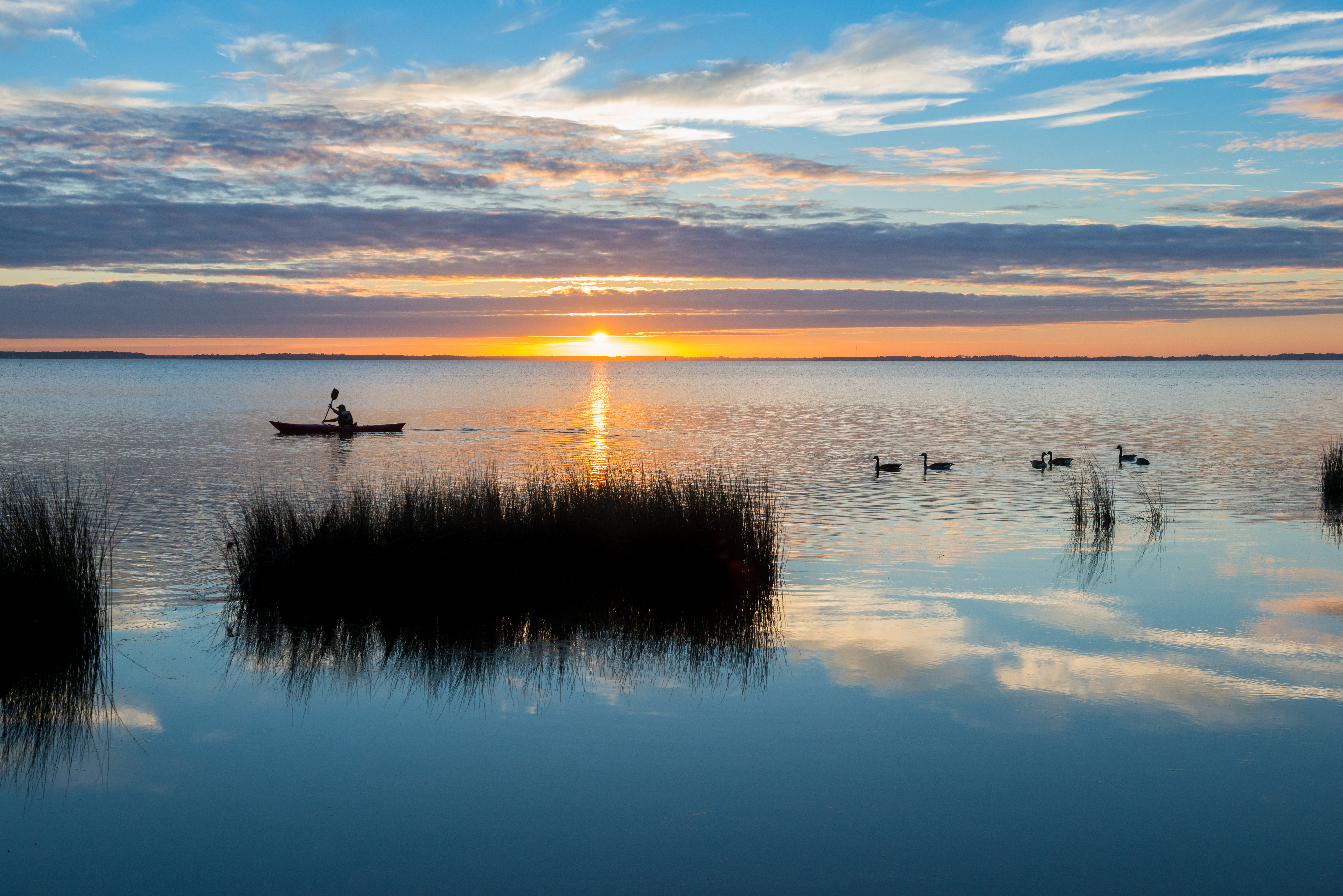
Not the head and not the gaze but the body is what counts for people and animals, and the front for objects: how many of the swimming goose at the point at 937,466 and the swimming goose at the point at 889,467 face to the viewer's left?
2

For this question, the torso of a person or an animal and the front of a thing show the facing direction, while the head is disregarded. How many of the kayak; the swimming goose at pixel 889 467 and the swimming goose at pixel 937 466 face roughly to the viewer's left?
3

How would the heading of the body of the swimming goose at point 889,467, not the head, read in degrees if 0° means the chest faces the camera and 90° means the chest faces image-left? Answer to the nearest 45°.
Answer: approximately 90°

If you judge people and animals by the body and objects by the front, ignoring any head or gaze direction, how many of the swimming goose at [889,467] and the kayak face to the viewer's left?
2

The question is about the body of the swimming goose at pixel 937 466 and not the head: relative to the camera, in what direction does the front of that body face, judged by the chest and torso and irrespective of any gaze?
to the viewer's left

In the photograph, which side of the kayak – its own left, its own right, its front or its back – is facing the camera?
left

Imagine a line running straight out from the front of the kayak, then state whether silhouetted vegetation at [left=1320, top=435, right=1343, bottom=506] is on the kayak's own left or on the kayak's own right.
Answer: on the kayak's own left

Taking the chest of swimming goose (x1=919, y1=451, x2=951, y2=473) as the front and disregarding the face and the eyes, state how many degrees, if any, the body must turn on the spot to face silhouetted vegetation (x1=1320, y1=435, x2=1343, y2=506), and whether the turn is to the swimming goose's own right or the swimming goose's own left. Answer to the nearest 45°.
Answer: approximately 135° to the swimming goose's own left
